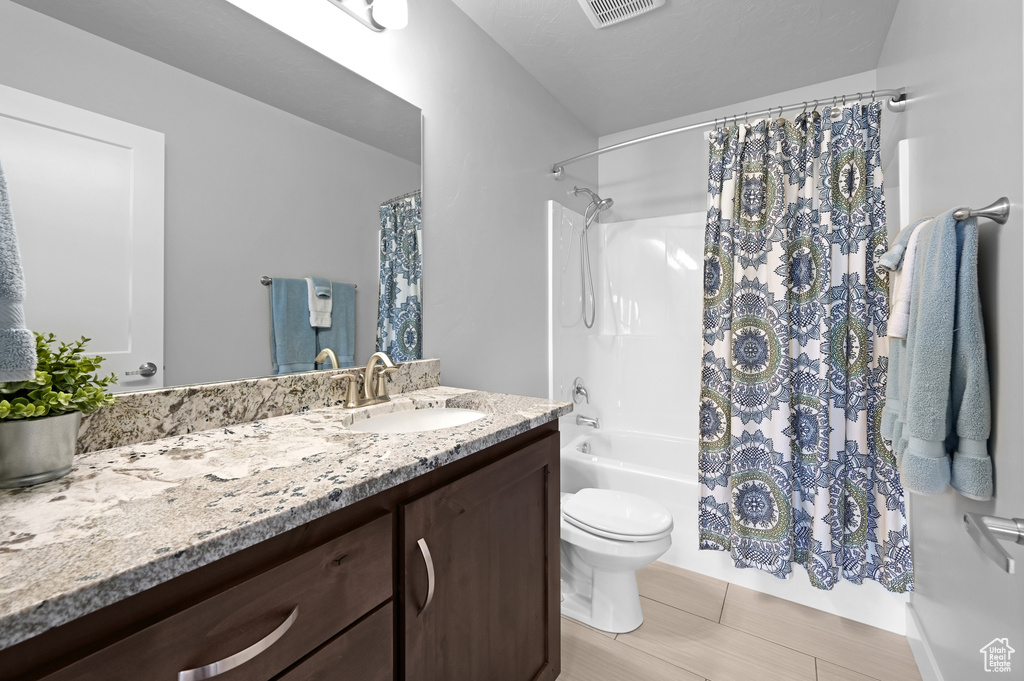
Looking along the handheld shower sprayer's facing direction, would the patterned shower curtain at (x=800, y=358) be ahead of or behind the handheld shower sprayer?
ahead

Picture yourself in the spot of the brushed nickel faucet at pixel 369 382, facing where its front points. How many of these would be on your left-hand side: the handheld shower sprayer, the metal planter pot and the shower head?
2

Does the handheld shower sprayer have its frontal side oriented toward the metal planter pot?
no

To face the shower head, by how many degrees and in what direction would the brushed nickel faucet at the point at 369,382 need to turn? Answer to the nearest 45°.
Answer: approximately 90° to its left

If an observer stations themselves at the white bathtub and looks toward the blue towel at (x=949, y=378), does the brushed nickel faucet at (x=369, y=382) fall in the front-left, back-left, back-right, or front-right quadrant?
front-right

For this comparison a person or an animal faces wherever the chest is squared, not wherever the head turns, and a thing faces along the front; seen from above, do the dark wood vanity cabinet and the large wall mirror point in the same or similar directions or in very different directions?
same or similar directions

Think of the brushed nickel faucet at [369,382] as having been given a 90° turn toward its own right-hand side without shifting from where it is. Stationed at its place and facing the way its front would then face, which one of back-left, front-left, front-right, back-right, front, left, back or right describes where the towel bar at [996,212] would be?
left

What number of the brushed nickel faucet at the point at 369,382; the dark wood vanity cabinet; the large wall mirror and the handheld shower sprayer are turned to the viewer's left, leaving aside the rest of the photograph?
0

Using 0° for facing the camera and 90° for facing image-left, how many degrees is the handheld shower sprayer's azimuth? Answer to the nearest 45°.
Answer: approximately 270°

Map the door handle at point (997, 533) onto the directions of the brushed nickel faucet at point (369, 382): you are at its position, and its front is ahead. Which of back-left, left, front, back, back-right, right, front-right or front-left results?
front

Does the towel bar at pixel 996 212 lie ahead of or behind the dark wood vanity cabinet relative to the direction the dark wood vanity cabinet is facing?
ahead

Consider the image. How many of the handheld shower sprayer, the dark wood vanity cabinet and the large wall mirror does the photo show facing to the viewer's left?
0

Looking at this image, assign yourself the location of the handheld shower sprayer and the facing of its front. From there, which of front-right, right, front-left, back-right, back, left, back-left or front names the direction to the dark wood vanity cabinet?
right
